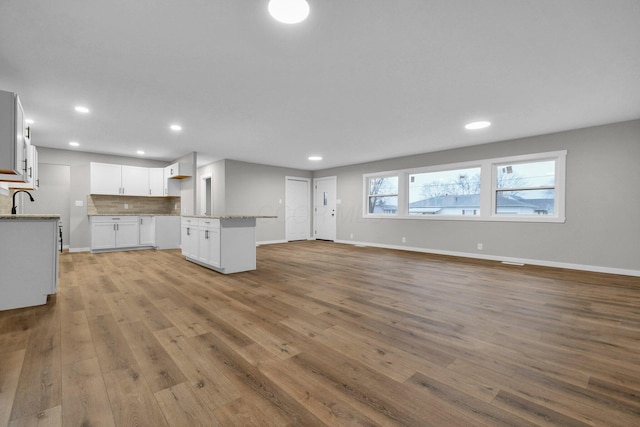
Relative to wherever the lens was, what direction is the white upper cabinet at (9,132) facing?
facing to the right of the viewer

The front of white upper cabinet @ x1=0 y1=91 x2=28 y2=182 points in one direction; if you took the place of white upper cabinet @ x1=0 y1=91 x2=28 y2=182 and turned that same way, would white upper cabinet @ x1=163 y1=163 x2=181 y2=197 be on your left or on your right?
on your left

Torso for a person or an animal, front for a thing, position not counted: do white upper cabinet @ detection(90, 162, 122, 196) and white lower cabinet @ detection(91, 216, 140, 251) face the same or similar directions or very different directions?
same or similar directions

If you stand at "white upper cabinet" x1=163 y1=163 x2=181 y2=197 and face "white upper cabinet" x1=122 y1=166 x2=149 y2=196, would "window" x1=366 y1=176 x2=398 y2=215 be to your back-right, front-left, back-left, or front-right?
back-left

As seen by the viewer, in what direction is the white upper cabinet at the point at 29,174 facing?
to the viewer's right

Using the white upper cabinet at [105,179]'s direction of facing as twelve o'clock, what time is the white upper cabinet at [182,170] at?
the white upper cabinet at [182,170] is roughly at 10 o'clock from the white upper cabinet at [105,179].

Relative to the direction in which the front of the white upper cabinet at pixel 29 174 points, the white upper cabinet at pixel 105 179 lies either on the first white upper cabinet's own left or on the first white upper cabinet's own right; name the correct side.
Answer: on the first white upper cabinet's own left

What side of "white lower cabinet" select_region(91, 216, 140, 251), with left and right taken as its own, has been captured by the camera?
front

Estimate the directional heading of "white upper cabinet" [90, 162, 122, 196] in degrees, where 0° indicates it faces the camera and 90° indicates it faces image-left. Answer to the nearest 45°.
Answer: approximately 0°

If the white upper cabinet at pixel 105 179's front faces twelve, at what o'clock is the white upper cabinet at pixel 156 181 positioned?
the white upper cabinet at pixel 156 181 is roughly at 9 o'clock from the white upper cabinet at pixel 105 179.

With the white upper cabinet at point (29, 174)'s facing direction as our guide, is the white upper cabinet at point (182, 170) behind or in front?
in front

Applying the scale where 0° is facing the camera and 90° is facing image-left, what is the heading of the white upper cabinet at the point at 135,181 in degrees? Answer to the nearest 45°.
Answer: approximately 0°

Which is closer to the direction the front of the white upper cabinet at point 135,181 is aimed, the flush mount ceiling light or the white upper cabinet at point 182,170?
the flush mount ceiling light

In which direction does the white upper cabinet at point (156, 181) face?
toward the camera

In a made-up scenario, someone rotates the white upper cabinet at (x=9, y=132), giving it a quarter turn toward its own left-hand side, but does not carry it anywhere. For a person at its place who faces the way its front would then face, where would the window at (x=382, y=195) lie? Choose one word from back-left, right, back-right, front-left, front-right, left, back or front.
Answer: right

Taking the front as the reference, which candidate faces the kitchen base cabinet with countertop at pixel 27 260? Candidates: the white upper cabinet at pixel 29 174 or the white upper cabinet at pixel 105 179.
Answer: the white upper cabinet at pixel 105 179
